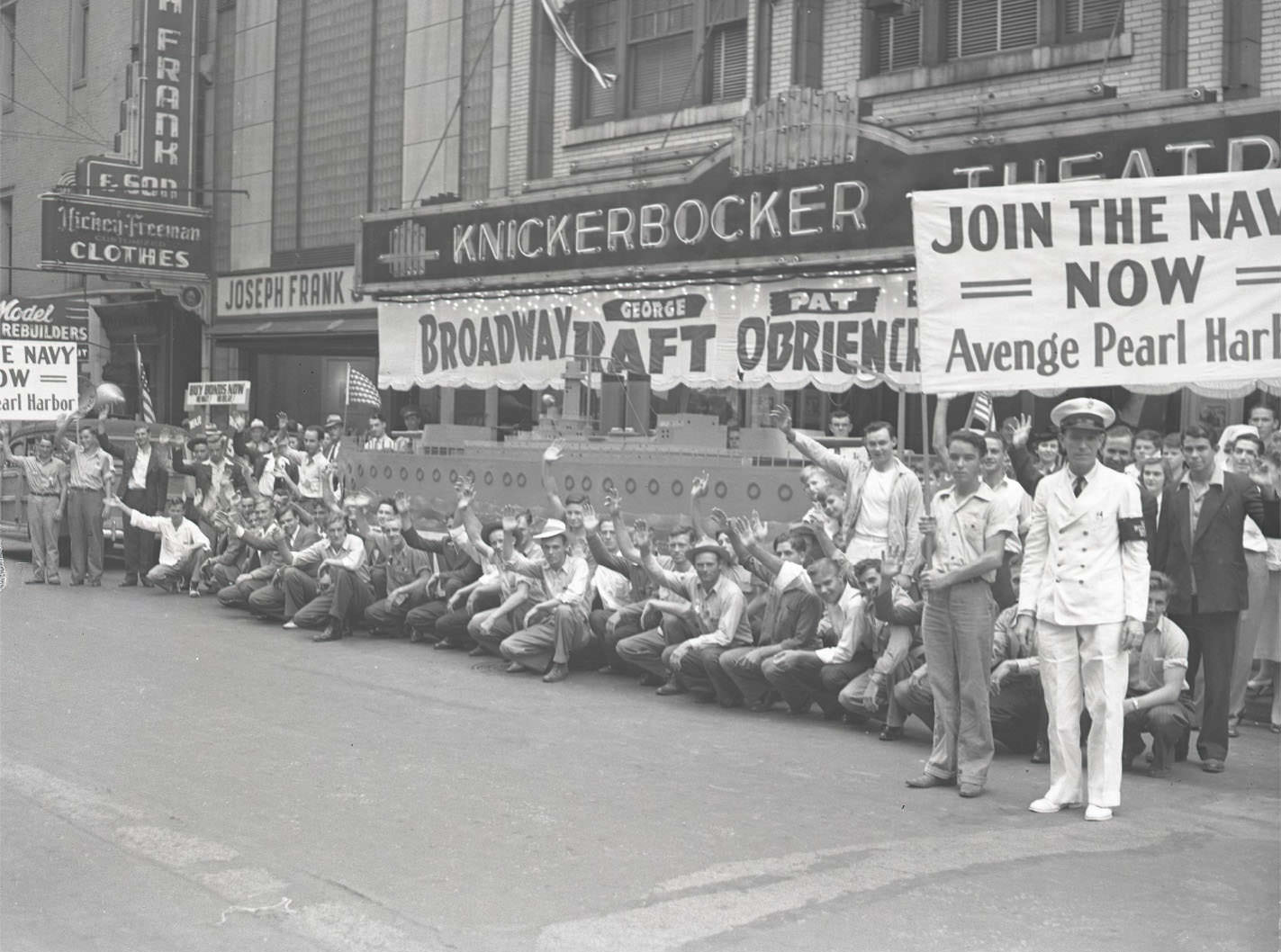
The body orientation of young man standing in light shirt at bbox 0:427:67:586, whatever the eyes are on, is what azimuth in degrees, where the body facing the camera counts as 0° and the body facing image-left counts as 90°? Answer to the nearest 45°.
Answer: approximately 0°

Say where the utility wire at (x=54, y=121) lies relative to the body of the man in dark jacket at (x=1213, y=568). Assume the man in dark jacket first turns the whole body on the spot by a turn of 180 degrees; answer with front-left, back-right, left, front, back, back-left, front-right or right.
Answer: front-left

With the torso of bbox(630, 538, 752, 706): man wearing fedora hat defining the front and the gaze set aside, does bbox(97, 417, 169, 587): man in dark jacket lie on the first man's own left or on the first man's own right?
on the first man's own right

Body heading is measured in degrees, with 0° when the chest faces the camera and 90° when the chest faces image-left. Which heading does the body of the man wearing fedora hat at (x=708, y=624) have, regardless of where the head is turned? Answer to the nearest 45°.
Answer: approximately 45°

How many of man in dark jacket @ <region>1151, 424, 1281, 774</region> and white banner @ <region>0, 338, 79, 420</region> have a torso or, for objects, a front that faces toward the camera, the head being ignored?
2

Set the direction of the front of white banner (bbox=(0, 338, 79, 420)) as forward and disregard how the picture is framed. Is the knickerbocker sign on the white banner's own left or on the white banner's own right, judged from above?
on the white banner's own left

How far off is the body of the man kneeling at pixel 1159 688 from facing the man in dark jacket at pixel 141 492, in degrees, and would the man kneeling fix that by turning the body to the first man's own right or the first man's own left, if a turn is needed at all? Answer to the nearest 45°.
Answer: approximately 90° to the first man's own right

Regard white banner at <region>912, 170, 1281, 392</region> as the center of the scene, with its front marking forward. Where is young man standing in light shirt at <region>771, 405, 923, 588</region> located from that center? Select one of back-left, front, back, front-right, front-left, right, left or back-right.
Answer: back-right

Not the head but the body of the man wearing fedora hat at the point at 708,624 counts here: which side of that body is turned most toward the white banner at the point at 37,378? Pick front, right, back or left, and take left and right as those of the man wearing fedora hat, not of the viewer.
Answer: right
